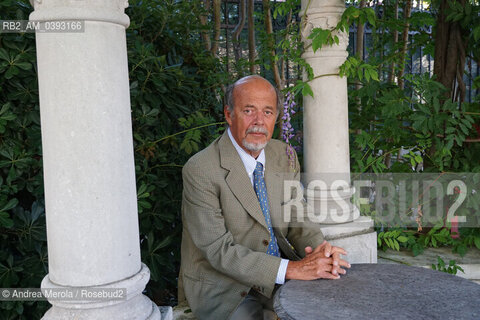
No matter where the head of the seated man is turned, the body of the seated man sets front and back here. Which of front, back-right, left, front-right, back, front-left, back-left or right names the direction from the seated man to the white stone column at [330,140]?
left

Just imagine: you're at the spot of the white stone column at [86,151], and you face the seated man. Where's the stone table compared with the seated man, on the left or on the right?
right

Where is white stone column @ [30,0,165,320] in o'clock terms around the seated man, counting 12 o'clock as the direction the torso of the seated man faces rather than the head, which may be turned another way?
The white stone column is roughly at 3 o'clock from the seated man.

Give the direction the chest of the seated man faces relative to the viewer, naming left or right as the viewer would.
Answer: facing the viewer and to the right of the viewer

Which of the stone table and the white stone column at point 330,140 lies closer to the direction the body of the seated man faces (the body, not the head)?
the stone table

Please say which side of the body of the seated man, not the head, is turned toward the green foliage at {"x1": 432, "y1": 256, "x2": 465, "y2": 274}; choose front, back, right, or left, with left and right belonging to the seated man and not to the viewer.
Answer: left

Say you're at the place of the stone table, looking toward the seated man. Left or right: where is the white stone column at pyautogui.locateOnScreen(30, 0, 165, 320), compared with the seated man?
left

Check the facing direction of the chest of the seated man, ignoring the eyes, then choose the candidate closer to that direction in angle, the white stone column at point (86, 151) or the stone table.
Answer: the stone table

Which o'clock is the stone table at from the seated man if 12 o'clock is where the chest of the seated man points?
The stone table is roughly at 12 o'clock from the seated man.

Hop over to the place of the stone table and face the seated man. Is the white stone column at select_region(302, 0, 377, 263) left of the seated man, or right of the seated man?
right

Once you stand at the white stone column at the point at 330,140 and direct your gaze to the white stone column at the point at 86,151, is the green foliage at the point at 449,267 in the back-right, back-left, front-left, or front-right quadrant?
back-left

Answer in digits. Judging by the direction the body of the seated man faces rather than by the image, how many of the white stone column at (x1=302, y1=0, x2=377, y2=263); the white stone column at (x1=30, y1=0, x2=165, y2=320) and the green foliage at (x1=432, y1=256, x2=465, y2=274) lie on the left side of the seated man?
2
